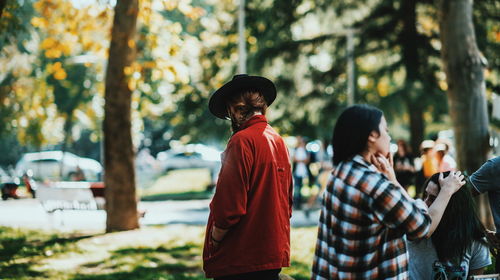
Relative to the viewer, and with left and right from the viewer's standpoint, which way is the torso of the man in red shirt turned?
facing away from the viewer and to the left of the viewer

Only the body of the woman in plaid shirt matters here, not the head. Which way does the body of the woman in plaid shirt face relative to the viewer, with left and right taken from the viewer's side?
facing away from the viewer and to the right of the viewer

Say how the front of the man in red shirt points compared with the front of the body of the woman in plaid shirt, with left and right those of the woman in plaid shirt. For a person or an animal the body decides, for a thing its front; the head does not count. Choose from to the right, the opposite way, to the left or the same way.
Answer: to the left
